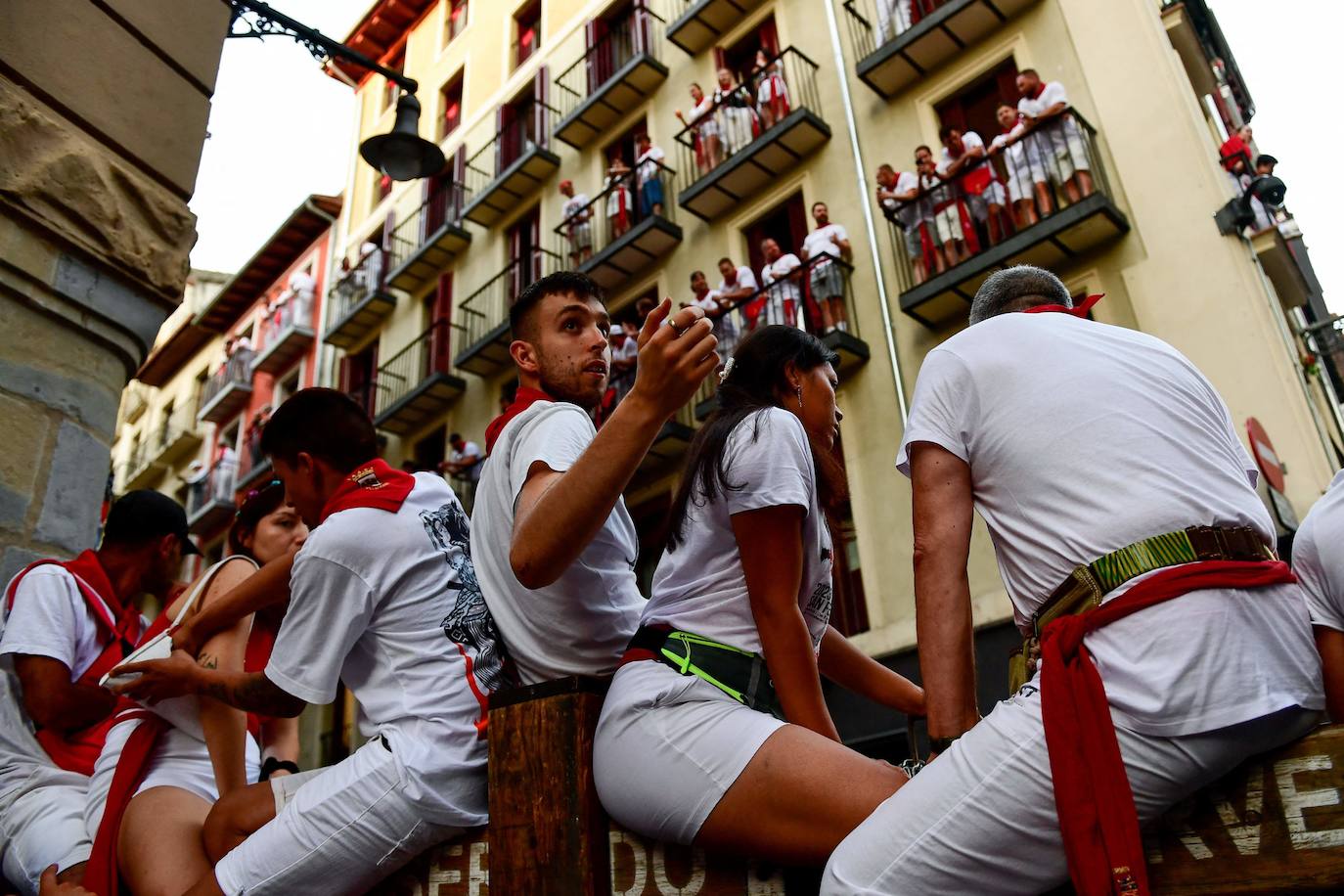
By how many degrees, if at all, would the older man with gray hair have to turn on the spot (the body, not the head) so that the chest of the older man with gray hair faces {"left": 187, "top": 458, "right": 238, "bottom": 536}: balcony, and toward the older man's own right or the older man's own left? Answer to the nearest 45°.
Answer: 0° — they already face it

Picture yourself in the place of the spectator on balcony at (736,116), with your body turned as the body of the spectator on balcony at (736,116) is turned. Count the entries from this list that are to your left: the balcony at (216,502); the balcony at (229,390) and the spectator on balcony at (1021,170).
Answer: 1

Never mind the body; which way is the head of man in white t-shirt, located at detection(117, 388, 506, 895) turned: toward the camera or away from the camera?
away from the camera

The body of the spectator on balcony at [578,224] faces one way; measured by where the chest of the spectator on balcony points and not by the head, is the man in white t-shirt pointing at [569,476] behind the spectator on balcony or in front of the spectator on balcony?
in front

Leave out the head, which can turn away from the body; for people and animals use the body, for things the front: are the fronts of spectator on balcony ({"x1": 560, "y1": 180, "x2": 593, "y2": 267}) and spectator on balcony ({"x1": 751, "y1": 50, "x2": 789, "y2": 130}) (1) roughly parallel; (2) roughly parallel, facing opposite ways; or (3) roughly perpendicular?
roughly parallel

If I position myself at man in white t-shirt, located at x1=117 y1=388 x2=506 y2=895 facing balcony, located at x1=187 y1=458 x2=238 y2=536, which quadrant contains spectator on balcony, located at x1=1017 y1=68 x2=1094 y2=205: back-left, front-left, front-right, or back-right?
front-right

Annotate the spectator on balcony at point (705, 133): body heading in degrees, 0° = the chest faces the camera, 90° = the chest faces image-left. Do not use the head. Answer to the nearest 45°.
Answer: approximately 45°

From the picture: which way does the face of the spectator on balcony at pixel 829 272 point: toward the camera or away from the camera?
toward the camera

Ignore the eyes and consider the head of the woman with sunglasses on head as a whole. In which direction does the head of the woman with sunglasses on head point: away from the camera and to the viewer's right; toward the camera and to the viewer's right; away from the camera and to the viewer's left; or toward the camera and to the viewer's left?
toward the camera and to the viewer's right

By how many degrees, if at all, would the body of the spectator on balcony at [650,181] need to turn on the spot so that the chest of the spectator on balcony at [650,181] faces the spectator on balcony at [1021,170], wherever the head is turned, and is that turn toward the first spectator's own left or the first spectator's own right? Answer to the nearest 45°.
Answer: approximately 90° to the first spectator's own left

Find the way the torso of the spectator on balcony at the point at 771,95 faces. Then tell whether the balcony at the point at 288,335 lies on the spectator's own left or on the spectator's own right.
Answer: on the spectator's own right

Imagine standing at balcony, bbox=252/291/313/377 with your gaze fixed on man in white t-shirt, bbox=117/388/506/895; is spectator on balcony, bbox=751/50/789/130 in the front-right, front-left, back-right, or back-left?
front-left

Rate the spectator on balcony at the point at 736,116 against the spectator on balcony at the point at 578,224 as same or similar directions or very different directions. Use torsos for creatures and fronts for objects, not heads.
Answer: same or similar directions
